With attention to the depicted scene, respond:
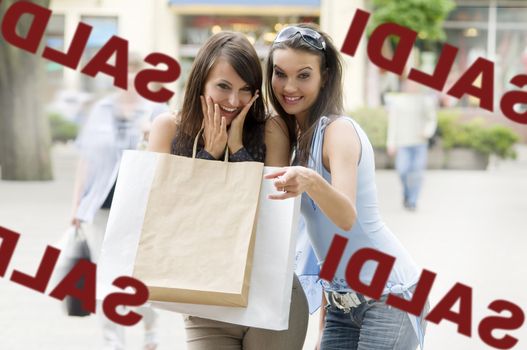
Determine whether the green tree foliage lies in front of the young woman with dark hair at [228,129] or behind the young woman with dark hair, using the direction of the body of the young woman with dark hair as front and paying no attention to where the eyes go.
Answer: behind

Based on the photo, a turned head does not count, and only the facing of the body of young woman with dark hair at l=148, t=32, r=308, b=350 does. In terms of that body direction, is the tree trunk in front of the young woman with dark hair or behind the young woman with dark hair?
behind

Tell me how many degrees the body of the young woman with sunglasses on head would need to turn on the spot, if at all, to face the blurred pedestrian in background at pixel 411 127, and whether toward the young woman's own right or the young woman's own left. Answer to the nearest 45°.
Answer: approximately 135° to the young woman's own right

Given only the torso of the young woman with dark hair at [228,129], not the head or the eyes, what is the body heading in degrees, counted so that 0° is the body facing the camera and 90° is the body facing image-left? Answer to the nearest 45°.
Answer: approximately 0°

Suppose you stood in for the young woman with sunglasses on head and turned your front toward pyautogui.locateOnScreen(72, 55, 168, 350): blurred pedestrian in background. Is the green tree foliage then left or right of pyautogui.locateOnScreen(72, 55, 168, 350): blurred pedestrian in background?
right

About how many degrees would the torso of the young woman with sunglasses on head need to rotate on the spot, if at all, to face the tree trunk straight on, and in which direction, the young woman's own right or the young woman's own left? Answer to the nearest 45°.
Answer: approximately 90° to the young woman's own right

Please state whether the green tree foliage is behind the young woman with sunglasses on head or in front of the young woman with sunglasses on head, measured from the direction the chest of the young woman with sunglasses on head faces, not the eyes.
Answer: behind

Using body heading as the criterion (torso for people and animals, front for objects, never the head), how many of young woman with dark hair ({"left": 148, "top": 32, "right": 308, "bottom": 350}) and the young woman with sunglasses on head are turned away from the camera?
0

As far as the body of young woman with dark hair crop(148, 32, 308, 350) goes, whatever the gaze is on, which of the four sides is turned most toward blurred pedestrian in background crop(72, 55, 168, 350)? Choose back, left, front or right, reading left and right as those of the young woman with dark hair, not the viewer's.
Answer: back
